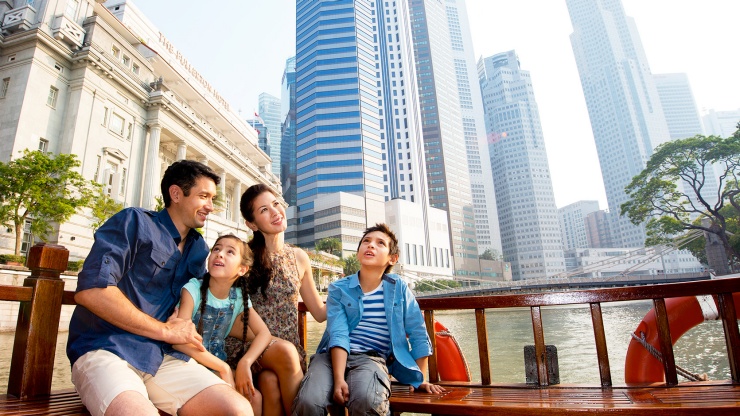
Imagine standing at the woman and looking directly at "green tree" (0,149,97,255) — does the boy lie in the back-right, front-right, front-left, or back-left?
back-right

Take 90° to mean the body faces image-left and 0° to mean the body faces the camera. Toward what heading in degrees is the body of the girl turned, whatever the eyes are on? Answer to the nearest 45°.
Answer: approximately 0°

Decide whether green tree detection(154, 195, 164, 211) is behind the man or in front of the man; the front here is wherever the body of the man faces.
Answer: behind

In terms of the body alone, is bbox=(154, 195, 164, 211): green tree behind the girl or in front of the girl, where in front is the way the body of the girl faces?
behind

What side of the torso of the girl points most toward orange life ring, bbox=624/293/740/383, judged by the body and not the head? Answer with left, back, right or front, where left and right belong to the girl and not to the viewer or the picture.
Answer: left

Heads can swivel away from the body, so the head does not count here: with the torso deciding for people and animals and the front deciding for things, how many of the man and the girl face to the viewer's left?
0

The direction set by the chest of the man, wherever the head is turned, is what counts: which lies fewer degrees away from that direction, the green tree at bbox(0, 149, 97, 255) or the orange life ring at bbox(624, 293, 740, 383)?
the orange life ring

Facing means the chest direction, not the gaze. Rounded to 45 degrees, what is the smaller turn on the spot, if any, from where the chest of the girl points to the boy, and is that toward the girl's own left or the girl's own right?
approximately 90° to the girl's own left

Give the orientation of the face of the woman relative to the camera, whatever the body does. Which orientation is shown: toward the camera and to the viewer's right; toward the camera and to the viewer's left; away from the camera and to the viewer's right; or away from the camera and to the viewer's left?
toward the camera and to the viewer's right

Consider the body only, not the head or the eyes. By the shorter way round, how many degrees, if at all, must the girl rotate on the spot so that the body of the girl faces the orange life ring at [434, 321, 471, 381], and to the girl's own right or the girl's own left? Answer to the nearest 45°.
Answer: approximately 90° to the girl's own left

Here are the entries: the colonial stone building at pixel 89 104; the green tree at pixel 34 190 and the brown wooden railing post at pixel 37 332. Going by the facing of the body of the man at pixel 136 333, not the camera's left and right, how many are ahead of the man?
0

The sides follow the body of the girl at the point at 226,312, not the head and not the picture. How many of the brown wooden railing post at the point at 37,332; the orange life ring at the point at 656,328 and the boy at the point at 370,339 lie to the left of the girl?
2
